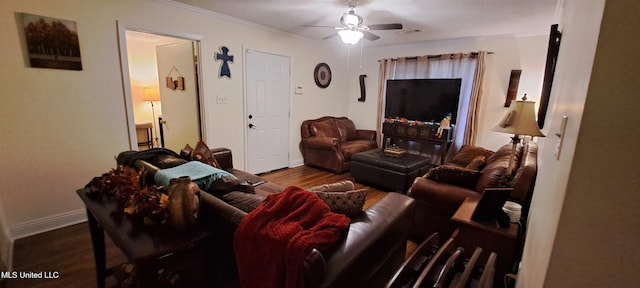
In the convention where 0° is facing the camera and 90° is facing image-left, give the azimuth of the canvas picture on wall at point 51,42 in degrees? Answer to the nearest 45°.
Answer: approximately 315°

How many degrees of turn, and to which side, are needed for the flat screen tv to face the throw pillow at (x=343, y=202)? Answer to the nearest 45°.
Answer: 0° — it already faces it

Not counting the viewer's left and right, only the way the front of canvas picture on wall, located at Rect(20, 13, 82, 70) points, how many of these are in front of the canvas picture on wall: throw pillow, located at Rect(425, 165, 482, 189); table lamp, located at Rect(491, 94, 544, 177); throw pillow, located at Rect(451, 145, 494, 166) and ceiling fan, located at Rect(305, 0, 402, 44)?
4

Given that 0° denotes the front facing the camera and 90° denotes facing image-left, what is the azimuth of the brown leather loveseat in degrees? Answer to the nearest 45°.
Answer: approximately 315°

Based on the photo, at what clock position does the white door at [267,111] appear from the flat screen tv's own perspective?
The white door is roughly at 2 o'clock from the flat screen tv.

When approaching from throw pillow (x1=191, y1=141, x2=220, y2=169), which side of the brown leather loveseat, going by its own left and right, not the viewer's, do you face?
right

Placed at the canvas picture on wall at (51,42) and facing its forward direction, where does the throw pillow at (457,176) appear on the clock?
The throw pillow is roughly at 12 o'clock from the canvas picture on wall.

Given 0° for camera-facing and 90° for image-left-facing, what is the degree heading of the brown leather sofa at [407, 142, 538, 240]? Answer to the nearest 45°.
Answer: approximately 90°
